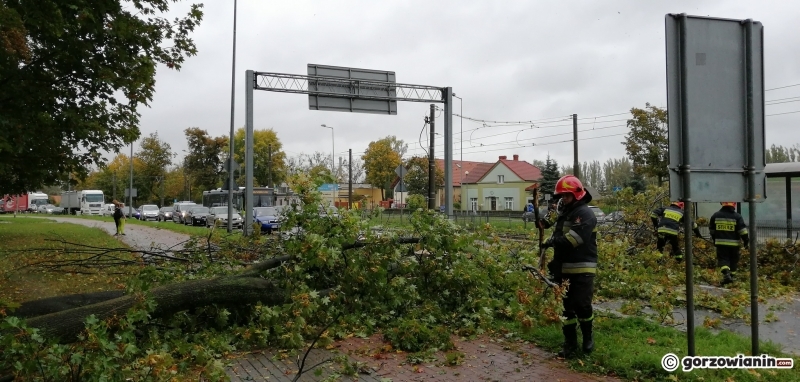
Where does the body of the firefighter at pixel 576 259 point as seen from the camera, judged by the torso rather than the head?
to the viewer's left

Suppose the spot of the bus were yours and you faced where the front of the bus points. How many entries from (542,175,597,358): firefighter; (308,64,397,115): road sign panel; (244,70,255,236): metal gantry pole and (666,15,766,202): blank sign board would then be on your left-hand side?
0

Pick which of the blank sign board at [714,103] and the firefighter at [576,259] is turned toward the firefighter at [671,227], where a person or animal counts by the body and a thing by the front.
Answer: the blank sign board

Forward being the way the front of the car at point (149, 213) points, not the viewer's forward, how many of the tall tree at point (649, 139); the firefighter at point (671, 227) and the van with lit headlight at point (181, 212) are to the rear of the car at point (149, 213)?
0

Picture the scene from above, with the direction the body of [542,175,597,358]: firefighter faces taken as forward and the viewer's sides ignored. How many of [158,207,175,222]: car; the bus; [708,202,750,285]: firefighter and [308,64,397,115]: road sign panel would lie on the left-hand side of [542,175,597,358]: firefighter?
0

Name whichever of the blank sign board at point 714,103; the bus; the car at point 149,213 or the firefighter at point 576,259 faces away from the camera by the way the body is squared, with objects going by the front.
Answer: the blank sign board

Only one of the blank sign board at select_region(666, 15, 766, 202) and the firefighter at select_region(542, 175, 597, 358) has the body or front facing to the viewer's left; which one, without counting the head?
the firefighter

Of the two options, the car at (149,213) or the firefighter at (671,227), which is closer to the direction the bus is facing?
the firefighter

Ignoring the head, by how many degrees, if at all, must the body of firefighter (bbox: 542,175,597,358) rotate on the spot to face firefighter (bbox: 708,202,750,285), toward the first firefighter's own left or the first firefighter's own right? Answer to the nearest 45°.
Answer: approximately 135° to the first firefighter's own right

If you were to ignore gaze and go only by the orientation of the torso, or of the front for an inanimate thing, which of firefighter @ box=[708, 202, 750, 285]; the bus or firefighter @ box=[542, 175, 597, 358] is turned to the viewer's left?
firefighter @ box=[542, 175, 597, 358]

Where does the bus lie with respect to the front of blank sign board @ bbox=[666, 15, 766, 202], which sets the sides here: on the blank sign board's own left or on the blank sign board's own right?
on the blank sign board's own left

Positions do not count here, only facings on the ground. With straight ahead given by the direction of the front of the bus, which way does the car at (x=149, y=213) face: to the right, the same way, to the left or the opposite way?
the same way

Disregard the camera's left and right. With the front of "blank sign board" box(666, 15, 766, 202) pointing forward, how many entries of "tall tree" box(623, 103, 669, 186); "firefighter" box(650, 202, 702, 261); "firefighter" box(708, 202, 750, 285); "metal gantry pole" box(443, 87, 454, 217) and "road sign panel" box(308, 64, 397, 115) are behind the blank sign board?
0

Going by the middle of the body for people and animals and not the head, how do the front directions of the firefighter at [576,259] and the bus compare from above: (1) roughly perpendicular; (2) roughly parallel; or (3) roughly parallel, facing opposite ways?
roughly parallel, facing opposite ways

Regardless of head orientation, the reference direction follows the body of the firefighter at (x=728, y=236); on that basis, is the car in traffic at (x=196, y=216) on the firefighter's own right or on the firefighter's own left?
on the firefighter's own left
